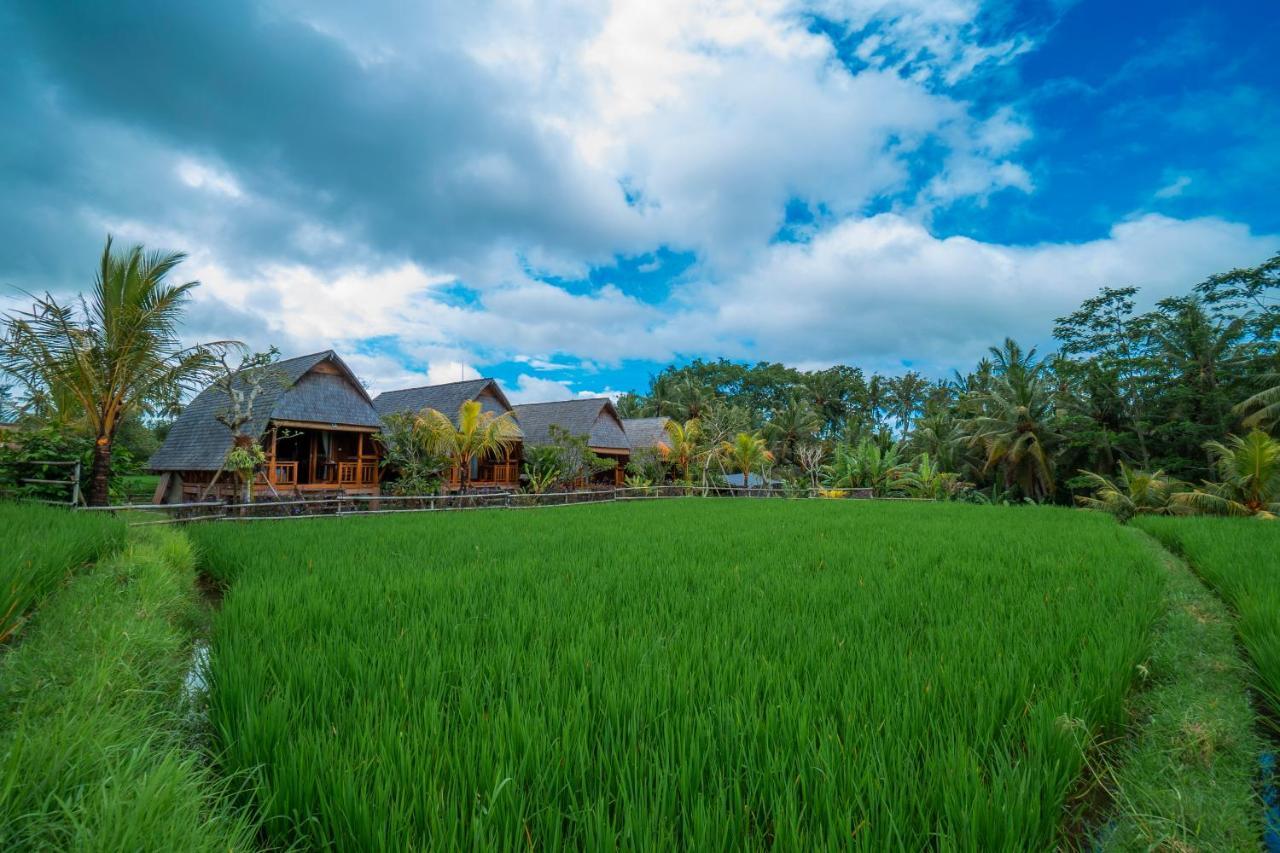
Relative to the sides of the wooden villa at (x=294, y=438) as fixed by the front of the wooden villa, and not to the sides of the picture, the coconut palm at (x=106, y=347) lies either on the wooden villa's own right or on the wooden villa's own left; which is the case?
on the wooden villa's own right

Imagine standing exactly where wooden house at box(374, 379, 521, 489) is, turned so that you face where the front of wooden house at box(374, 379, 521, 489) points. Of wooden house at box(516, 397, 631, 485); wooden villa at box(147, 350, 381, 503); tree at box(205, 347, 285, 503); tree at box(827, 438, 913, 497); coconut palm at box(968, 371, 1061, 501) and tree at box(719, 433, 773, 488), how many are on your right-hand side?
2

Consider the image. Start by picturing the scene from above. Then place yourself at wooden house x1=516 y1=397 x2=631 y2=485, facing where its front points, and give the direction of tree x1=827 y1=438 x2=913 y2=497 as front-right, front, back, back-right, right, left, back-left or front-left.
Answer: front-left

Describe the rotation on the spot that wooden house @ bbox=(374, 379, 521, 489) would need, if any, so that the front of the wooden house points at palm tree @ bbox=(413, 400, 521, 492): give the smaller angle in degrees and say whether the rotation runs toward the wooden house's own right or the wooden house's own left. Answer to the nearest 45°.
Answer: approximately 45° to the wooden house's own right

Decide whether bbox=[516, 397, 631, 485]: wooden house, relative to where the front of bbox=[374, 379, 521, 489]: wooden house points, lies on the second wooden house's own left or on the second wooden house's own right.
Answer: on the second wooden house's own left

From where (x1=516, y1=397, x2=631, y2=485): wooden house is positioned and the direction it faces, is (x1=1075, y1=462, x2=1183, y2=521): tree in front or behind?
in front

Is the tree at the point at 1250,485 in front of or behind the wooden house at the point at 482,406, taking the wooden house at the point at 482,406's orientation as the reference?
in front

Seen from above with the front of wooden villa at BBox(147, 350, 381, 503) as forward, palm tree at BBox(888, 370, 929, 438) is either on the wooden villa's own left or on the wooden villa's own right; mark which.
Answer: on the wooden villa's own left

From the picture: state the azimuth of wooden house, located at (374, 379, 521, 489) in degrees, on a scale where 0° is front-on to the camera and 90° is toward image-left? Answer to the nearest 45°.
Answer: approximately 315°

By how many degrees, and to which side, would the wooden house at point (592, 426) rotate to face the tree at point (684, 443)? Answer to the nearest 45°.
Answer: approximately 45° to its left

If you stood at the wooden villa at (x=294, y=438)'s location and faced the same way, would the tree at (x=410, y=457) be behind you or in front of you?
in front

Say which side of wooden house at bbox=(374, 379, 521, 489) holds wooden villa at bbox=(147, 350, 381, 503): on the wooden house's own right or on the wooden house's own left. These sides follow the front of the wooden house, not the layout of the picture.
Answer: on the wooden house's own right

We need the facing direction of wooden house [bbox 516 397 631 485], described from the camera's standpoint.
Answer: facing the viewer and to the right of the viewer

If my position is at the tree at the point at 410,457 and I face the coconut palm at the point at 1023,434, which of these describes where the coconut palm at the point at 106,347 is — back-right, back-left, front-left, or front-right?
back-right
